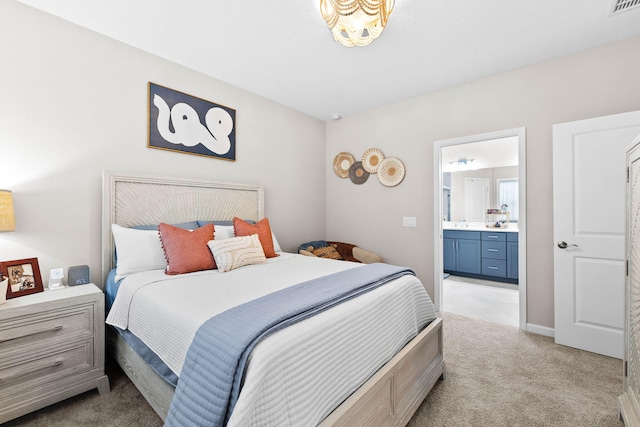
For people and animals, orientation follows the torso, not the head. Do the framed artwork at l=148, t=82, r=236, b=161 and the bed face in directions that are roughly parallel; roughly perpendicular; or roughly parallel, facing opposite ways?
roughly parallel

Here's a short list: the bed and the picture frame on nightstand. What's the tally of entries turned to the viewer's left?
0

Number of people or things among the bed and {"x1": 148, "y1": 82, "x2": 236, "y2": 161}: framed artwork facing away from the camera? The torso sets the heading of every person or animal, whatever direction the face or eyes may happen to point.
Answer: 0

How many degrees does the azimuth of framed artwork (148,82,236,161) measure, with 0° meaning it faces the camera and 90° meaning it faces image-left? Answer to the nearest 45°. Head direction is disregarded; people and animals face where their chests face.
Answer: approximately 315°

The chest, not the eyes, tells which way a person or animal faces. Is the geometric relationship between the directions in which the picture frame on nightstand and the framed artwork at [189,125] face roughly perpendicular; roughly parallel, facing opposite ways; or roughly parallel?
roughly parallel

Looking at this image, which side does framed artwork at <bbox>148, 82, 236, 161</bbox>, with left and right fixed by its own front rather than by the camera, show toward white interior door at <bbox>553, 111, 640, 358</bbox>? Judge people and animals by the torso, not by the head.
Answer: front

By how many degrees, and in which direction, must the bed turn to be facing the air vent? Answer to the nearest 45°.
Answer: approximately 45° to its left

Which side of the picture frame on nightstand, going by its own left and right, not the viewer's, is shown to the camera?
front

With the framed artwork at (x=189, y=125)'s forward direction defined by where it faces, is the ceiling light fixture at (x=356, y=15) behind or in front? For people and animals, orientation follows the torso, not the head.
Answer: in front

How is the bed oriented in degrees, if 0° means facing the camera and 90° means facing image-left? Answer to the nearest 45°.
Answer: approximately 315°

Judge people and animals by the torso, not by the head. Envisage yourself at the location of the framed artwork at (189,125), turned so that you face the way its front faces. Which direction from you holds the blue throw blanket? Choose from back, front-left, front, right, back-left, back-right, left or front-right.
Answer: front-right

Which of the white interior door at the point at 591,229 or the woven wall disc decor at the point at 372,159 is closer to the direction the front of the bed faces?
the white interior door

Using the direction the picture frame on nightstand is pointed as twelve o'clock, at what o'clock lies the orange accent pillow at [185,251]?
The orange accent pillow is roughly at 10 o'clock from the picture frame on nightstand.

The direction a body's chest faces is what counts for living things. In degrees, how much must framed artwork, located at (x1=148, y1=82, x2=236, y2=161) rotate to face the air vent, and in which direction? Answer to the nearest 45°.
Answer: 0° — it already faces it
